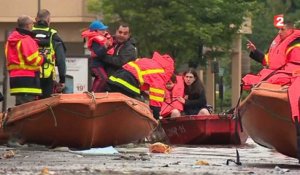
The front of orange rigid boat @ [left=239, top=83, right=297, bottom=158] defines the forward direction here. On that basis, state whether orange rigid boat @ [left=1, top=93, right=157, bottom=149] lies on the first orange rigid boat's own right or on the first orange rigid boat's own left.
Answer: on the first orange rigid boat's own right

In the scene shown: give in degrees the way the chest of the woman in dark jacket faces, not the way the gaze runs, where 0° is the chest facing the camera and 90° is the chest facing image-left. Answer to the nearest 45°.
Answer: approximately 45°

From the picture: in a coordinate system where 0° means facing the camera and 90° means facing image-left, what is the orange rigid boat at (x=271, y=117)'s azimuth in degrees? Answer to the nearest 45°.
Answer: approximately 45°

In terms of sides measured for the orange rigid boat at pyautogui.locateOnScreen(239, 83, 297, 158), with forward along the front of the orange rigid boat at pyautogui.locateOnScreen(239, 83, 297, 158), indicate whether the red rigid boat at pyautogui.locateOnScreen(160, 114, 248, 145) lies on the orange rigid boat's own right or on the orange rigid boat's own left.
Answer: on the orange rigid boat's own right
